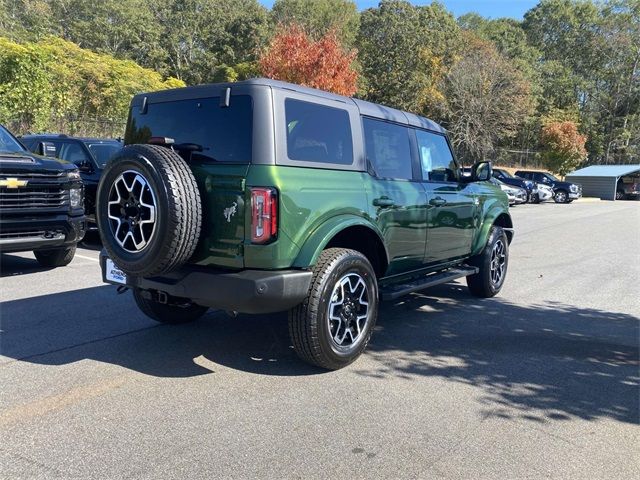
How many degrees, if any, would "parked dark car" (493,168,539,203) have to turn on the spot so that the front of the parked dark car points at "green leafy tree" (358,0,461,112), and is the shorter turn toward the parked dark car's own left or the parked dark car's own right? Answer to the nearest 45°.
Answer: approximately 180°

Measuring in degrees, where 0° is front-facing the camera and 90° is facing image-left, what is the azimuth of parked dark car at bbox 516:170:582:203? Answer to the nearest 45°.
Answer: approximately 315°

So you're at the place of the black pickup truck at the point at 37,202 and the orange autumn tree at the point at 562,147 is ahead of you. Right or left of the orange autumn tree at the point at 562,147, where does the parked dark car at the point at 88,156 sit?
left

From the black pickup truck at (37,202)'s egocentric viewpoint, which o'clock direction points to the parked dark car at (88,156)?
The parked dark car is roughly at 8 o'clock from the black pickup truck.

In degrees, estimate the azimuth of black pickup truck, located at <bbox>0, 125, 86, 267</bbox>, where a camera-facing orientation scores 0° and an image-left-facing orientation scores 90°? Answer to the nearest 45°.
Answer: approximately 315°

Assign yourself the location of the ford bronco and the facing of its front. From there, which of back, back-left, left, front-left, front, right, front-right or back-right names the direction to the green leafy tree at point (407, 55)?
front-left

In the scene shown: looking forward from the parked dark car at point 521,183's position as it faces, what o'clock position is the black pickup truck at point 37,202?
The black pickup truck is roughly at 2 o'clock from the parked dark car.

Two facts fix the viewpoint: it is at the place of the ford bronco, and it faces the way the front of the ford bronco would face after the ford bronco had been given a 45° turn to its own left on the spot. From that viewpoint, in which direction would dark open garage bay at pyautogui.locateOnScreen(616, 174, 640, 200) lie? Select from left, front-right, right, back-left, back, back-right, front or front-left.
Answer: front-right

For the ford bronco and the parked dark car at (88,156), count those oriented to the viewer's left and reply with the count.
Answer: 0

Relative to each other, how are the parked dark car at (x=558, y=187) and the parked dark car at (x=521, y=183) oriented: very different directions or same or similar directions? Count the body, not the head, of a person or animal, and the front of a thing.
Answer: same or similar directions

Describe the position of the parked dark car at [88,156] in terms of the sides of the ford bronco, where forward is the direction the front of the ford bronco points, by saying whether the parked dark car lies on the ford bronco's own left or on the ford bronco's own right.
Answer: on the ford bronco's own left

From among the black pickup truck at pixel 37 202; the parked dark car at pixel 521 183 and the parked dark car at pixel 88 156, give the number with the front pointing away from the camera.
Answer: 0

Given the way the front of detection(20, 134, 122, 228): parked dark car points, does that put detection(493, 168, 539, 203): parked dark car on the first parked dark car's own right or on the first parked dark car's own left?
on the first parked dark car's own left

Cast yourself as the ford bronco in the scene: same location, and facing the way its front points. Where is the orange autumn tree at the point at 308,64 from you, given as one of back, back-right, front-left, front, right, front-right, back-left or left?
front-left

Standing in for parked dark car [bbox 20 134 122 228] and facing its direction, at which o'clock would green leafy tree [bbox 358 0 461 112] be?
The green leafy tree is roughly at 9 o'clock from the parked dark car.

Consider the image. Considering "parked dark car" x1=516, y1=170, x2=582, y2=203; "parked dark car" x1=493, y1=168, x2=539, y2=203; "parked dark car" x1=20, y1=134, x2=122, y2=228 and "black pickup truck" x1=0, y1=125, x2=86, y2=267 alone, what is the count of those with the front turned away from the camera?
0

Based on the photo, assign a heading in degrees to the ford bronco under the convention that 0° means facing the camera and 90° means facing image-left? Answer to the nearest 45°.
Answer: approximately 225°

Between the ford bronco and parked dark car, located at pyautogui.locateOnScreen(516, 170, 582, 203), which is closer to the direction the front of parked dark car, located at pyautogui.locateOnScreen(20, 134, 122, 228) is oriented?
the ford bronco
